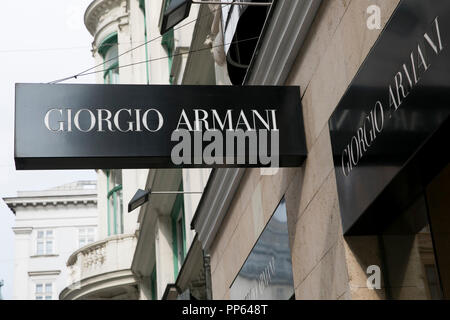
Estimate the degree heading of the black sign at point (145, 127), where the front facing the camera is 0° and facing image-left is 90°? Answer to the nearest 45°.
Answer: approximately 0°

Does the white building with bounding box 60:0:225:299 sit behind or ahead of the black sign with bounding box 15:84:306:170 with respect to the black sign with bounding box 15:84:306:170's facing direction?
behind
